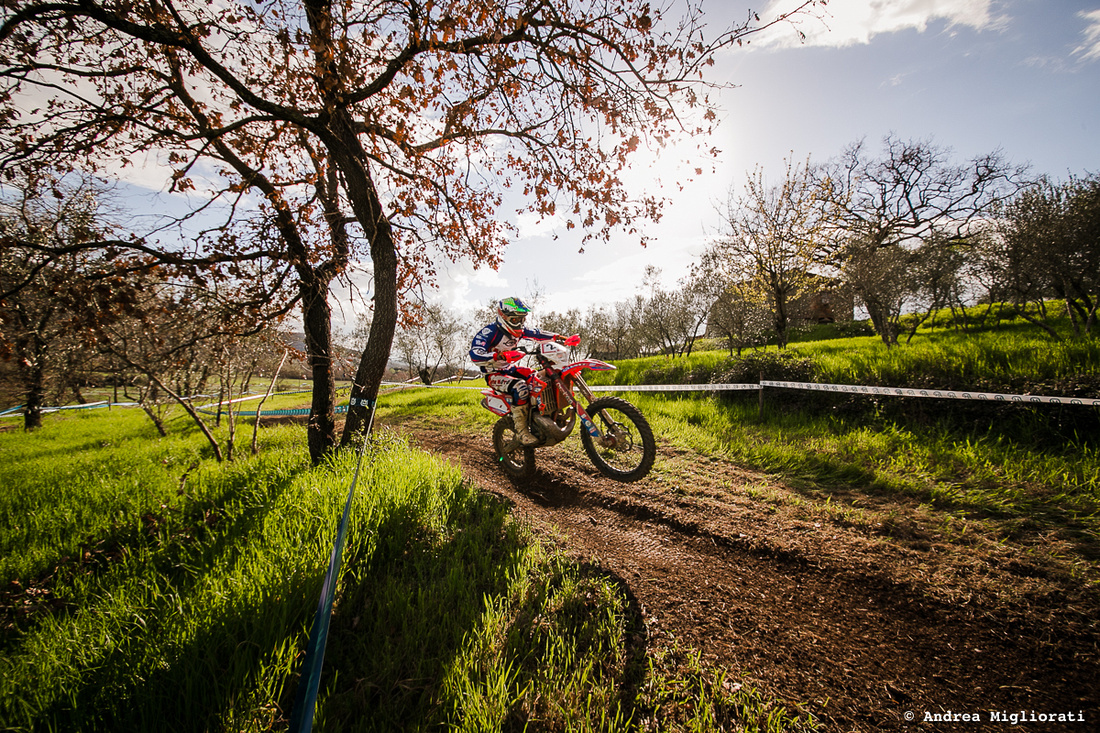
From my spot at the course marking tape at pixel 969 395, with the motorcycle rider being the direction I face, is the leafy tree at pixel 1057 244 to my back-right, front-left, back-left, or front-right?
back-right

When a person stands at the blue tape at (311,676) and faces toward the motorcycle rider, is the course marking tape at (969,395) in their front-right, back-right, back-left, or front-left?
front-right

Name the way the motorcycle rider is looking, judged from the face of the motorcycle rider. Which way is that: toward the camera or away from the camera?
toward the camera

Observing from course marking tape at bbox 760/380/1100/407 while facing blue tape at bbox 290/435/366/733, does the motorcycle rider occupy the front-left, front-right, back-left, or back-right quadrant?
front-right

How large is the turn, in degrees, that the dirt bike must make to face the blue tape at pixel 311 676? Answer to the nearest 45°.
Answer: approximately 45° to its right

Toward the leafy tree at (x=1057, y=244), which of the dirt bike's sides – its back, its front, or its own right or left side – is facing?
left

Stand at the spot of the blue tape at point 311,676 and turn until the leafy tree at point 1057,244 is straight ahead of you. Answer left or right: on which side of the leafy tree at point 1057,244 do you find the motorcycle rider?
left

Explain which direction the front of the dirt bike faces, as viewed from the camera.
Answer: facing the viewer and to the right of the viewer

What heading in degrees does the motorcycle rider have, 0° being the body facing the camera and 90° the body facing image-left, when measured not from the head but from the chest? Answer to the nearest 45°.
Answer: approximately 315°

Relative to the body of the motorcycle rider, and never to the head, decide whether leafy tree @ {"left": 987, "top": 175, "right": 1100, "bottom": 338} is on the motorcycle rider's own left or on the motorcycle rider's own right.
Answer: on the motorcycle rider's own left

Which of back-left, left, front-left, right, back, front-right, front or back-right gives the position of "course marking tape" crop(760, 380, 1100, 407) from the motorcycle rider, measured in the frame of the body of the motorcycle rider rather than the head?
front-left

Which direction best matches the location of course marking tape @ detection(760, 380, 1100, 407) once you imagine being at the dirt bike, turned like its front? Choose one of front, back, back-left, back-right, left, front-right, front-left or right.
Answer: front-left
